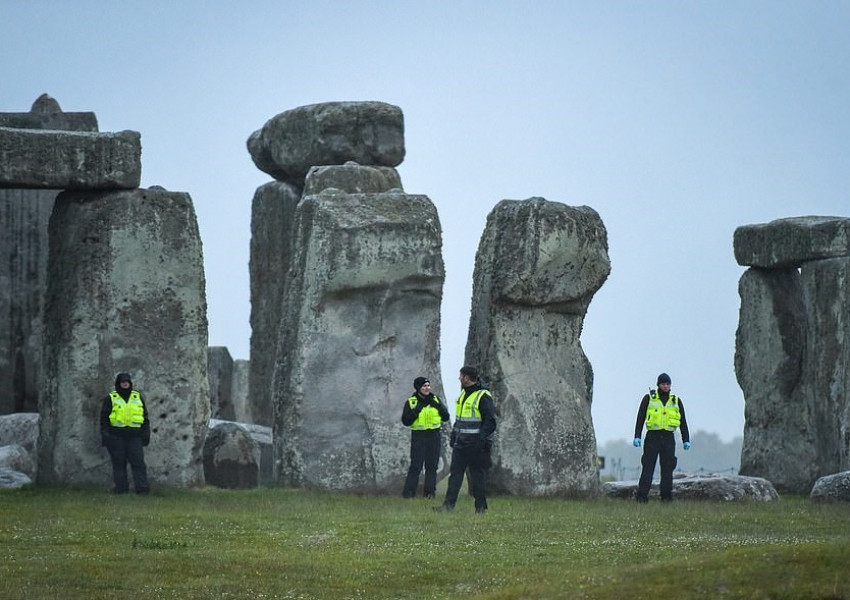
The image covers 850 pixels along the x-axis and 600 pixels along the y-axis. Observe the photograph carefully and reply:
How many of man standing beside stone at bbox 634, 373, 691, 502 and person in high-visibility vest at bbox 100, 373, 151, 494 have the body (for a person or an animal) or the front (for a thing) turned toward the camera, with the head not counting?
2

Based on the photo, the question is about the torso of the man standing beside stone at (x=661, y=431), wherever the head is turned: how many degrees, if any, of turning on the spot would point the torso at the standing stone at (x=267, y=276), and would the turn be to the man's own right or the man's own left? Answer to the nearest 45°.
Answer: approximately 135° to the man's own right

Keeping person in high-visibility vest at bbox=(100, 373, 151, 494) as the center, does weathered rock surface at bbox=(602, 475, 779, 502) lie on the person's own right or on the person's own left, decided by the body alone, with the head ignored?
on the person's own left

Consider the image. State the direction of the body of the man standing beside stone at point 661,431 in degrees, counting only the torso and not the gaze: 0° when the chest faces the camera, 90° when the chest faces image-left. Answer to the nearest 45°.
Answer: approximately 0°

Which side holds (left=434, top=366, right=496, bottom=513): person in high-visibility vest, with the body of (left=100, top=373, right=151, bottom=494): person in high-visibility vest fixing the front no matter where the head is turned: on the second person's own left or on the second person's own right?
on the second person's own left

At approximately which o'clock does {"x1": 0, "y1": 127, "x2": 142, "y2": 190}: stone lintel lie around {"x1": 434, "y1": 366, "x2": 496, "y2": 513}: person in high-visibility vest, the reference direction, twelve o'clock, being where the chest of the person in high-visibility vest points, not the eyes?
The stone lintel is roughly at 2 o'clock from the person in high-visibility vest.

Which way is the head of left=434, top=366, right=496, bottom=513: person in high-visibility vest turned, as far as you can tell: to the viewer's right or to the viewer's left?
to the viewer's left
